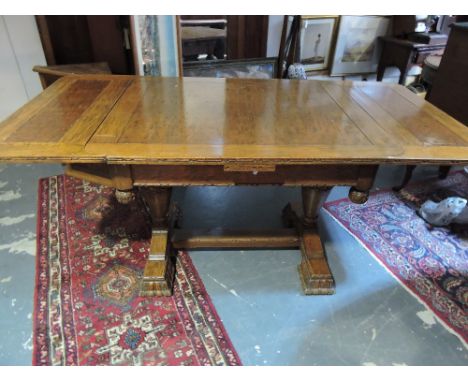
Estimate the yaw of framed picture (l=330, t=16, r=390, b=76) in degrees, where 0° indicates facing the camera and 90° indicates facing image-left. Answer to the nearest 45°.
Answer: approximately 0°

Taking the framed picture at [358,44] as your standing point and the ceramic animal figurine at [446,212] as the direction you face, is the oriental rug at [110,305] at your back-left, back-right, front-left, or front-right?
front-right

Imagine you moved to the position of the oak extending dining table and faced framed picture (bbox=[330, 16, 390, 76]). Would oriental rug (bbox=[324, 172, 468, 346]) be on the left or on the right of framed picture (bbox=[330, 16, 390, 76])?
right

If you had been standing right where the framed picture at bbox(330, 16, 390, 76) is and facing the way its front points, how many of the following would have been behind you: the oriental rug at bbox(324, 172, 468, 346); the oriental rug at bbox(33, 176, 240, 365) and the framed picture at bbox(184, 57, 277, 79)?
0

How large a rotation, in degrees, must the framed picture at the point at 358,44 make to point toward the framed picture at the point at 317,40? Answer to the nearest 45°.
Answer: approximately 45° to its right

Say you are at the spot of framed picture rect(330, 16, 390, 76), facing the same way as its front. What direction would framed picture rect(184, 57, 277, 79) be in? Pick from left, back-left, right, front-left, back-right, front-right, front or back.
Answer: front-right

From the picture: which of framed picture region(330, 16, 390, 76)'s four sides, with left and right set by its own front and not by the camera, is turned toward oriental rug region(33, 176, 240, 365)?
front

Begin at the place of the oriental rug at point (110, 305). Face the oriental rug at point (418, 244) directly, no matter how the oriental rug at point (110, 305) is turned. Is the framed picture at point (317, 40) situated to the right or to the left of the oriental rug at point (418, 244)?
left

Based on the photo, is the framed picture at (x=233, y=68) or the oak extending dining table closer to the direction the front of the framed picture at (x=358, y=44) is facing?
the oak extending dining table

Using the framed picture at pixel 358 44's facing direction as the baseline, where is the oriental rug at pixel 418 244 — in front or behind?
in front

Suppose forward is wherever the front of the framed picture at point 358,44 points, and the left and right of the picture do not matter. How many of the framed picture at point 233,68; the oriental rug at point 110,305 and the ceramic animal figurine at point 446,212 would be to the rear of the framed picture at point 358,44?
0

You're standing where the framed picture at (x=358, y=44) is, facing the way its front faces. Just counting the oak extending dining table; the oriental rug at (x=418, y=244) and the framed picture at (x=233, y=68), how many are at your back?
0

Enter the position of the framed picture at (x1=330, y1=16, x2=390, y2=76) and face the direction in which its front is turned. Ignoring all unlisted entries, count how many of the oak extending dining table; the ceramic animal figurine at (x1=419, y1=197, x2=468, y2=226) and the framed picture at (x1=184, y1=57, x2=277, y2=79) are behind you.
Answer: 0

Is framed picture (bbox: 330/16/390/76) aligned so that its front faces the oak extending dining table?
yes

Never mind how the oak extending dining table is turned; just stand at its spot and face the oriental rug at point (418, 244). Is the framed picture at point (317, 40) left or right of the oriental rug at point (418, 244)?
left

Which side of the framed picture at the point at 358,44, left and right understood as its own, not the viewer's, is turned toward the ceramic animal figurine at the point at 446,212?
front
